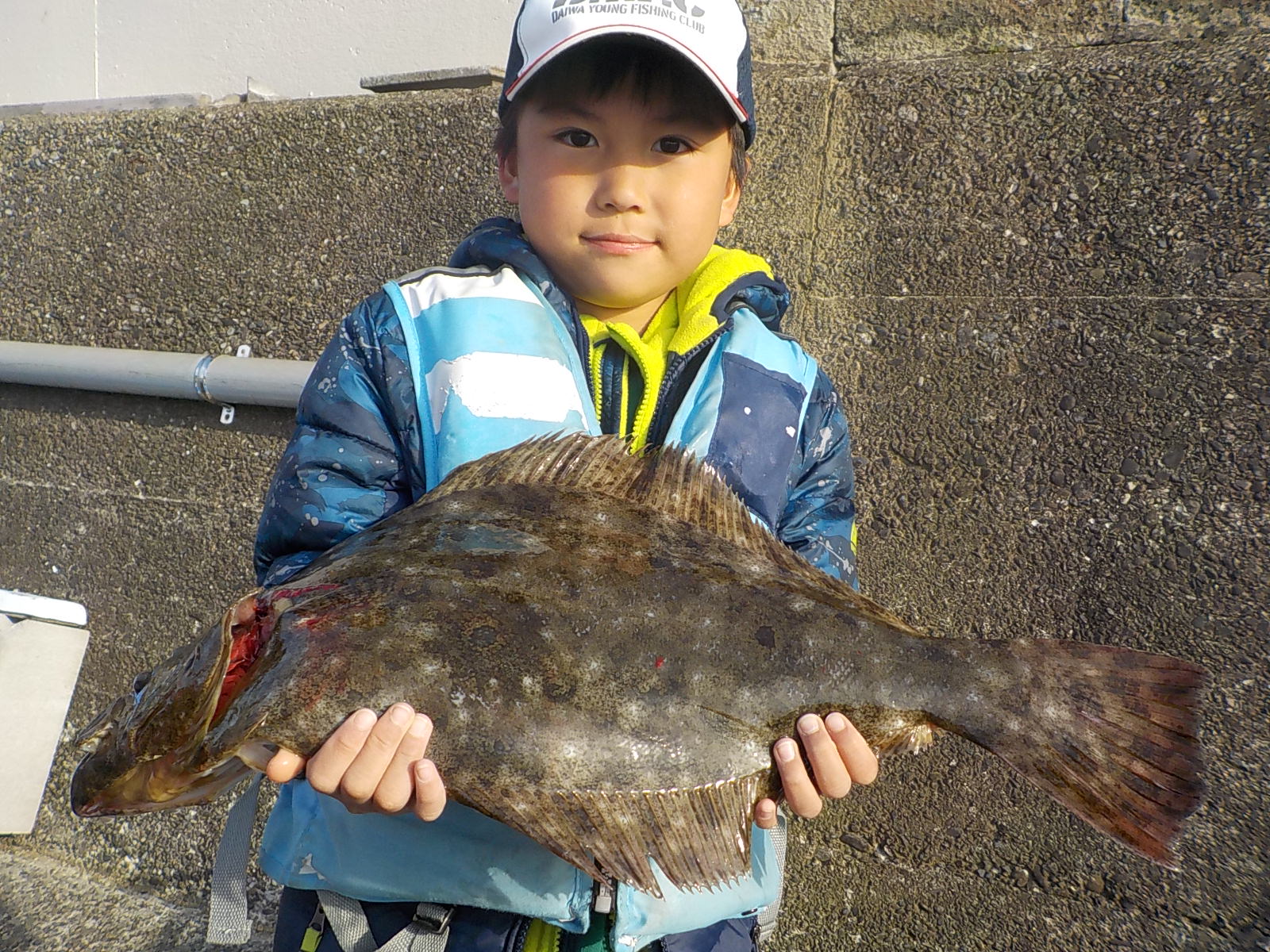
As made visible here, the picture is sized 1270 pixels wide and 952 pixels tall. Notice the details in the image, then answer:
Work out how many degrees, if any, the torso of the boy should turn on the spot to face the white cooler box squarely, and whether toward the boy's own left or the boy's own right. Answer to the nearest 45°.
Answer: approximately 135° to the boy's own right

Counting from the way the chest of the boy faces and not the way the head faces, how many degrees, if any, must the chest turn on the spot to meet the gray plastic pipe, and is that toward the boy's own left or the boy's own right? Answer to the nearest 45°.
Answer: approximately 135° to the boy's own right

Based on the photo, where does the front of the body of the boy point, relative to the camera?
toward the camera
